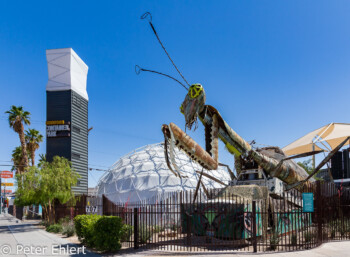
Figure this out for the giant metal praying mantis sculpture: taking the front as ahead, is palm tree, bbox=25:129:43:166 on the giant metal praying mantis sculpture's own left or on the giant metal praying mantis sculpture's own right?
on the giant metal praying mantis sculpture's own right

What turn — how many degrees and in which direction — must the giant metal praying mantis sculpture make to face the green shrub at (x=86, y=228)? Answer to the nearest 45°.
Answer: approximately 45° to its right

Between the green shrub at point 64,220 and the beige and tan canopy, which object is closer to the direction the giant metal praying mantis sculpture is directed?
the green shrub

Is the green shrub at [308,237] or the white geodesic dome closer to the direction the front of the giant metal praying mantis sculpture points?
the white geodesic dome

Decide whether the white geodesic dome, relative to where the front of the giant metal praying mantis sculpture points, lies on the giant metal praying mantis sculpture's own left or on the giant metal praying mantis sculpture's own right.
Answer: on the giant metal praying mantis sculpture's own right

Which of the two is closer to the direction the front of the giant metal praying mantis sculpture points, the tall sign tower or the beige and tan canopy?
the tall sign tower

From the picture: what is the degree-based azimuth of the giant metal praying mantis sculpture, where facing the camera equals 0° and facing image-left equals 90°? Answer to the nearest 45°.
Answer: approximately 90°
